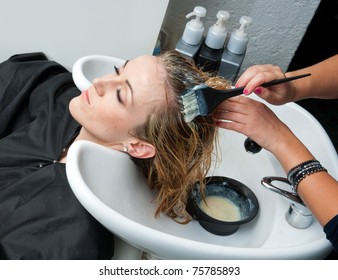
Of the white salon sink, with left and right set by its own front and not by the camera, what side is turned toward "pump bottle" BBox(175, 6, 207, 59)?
right

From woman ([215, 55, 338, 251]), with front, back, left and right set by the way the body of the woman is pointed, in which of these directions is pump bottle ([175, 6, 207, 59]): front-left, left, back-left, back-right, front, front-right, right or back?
front-right

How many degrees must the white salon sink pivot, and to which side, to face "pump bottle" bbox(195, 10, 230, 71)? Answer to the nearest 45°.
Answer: approximately 90° to its right

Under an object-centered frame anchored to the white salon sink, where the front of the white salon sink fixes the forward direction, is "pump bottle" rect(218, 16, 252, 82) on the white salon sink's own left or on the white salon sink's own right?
on the white salon sink's own right

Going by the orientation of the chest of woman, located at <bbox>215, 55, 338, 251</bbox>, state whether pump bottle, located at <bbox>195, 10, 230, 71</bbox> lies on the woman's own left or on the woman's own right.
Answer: on the woman's own right

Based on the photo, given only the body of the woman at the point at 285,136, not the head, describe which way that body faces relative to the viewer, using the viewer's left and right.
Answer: facing to the left of the viewer

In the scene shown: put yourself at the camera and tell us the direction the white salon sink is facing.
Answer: facing to the left of the viewer
